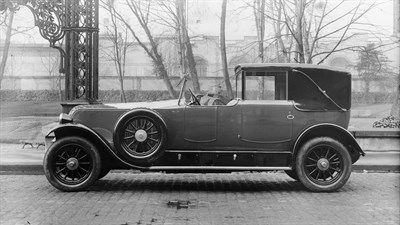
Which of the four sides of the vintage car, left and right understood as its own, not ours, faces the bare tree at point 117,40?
right

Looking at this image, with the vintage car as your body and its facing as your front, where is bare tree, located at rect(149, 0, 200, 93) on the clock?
The bare tree is roughly at 3 o'clock from the vintage car.

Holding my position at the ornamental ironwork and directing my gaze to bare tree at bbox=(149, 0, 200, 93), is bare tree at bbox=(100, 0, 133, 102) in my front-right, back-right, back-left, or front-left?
front-left

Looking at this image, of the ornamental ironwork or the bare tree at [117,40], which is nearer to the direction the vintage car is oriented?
the ornamental ironwork

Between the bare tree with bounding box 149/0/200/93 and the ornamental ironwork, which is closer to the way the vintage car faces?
the ornamental ironwork

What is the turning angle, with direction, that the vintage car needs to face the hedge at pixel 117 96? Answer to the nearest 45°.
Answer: approximately 90° to its right

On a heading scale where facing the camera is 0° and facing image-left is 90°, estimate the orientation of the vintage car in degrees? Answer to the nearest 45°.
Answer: approximately 90°

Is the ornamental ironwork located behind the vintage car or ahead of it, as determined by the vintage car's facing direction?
ahead

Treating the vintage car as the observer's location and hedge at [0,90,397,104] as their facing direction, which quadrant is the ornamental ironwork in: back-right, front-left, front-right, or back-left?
front-left
